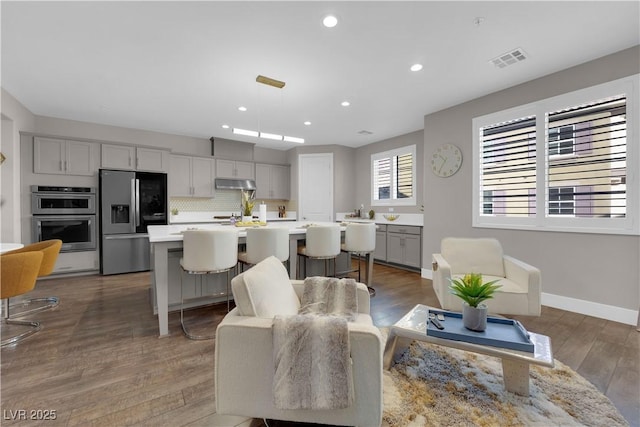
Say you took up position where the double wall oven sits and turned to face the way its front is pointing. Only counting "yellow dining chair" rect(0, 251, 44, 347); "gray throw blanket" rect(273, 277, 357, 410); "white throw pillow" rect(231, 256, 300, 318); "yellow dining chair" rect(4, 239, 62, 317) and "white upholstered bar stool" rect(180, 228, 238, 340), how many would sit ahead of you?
5

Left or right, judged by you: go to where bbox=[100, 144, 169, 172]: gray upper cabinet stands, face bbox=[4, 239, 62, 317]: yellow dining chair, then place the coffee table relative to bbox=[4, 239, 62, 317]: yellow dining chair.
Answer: left

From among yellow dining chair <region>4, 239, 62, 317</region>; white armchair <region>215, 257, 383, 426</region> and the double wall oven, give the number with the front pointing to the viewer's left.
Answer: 1

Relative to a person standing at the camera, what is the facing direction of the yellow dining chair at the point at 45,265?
facing to the left of the viewer

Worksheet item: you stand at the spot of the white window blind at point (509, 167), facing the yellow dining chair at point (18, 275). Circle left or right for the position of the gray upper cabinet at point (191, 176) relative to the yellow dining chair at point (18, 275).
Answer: right

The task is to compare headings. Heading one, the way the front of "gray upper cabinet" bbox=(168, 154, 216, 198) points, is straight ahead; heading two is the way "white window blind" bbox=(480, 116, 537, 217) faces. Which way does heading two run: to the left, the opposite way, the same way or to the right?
to the right

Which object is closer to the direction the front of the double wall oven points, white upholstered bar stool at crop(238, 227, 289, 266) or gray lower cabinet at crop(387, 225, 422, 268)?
the white upholstered bar stool

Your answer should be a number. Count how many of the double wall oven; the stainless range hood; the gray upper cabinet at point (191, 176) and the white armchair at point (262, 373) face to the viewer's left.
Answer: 0

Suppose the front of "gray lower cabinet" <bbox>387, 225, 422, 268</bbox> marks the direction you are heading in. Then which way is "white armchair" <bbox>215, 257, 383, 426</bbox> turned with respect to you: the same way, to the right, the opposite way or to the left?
the opposite way

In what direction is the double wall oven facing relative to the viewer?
toward the camera

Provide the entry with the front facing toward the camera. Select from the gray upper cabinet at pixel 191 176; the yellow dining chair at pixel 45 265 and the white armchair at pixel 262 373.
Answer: the gray upper cabinet

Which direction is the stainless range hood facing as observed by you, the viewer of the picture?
facing the viewer

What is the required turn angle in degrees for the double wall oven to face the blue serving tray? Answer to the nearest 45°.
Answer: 0° — it already faces it

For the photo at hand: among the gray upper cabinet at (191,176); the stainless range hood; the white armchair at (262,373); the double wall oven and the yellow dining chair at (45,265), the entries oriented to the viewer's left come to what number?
1

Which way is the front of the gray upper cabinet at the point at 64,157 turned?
toward the camera
